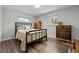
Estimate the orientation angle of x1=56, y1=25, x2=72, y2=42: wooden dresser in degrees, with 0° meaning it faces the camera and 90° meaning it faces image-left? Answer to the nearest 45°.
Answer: approximately 45°
